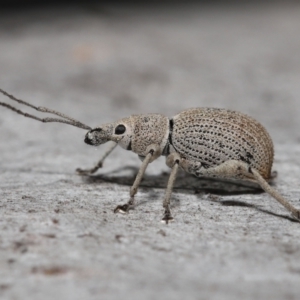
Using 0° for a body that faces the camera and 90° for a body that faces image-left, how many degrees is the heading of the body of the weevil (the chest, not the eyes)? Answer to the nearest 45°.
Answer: approximately 90°
